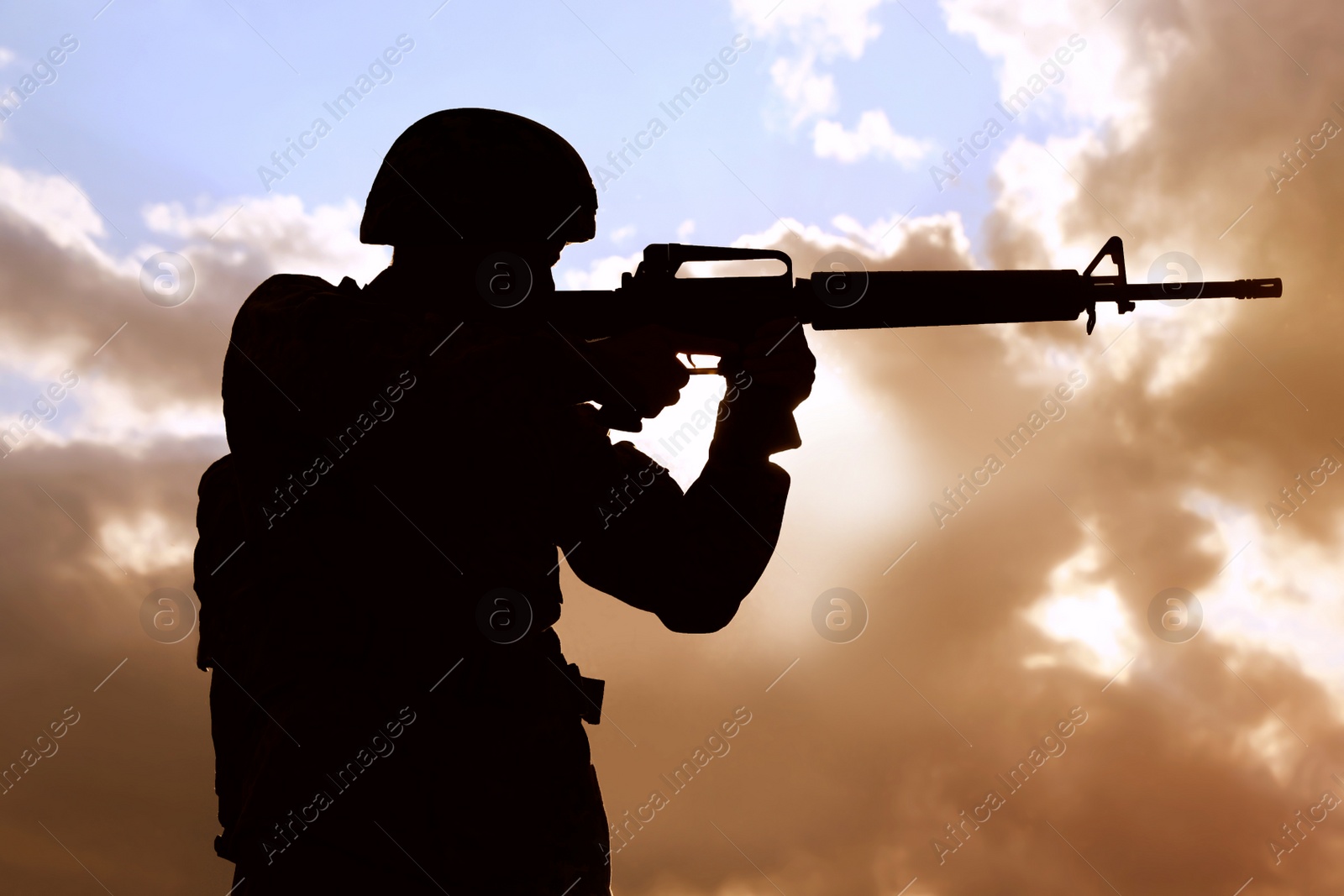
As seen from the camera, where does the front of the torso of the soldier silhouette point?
to the viewer's right
